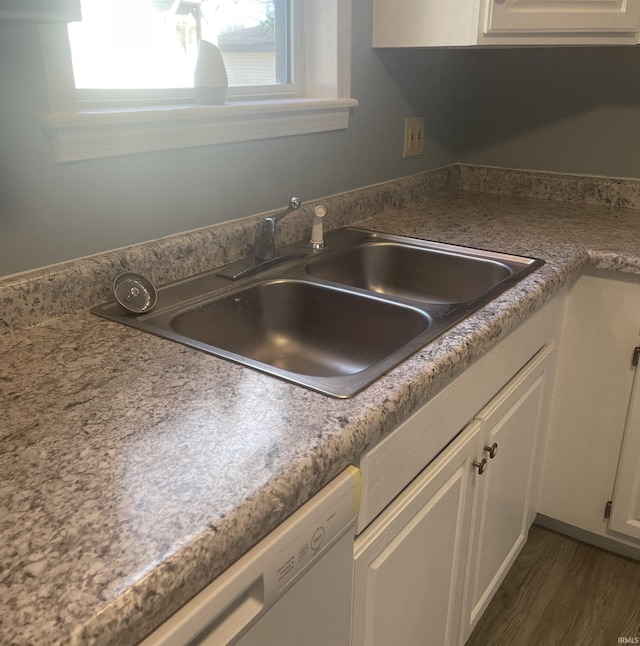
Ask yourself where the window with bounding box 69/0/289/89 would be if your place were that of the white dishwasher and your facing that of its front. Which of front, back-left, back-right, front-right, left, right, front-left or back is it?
back-left

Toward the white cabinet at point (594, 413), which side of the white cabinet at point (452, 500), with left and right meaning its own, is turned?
left

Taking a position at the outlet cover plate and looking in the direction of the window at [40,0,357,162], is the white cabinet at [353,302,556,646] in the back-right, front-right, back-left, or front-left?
front-left

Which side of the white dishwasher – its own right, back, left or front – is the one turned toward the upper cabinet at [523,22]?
left

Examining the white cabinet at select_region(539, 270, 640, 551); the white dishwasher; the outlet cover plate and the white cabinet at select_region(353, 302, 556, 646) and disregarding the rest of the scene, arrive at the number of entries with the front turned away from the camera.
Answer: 0

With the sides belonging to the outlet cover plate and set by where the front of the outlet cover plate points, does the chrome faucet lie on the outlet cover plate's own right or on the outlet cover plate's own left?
on the outlet cover plate's own right

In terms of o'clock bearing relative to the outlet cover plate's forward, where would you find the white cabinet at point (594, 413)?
The white cabinet is roughly at 12 o'clock from the outlet cover plate.

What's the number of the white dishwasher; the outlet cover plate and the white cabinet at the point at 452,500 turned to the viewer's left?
0

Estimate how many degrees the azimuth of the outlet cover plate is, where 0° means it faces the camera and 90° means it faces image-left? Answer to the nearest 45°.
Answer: approximately 315°

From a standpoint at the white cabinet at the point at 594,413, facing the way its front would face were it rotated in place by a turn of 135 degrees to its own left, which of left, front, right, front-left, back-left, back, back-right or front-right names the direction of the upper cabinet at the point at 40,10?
back-right

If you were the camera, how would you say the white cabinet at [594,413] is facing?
facing the viewer and to the left of the viewer

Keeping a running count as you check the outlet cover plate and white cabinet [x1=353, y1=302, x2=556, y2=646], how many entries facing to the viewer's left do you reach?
0
